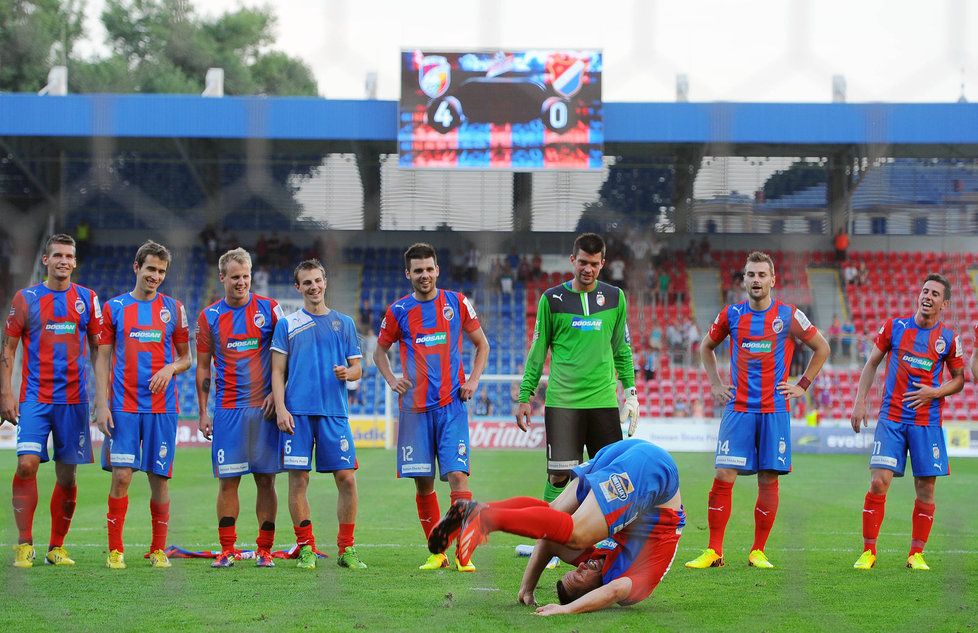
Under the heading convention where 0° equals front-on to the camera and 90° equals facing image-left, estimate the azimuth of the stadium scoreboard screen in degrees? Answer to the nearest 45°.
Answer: approximately 0°

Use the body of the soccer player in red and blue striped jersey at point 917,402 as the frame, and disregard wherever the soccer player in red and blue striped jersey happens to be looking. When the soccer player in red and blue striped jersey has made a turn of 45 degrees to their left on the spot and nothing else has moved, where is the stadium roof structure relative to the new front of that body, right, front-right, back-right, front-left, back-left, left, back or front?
back

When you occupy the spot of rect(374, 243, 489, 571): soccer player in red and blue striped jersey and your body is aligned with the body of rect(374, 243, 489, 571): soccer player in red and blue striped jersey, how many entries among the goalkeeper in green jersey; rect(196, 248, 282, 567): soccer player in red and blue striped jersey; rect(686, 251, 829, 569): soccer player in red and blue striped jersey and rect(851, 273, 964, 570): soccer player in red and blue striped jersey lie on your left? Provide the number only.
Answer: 3

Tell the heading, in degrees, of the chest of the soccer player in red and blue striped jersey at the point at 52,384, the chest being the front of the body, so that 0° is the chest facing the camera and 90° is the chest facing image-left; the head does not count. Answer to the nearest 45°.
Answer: approximately 0°

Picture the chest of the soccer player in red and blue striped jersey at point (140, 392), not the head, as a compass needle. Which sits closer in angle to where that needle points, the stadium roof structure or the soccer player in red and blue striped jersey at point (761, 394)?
the soccer player in red and blue striped jersey

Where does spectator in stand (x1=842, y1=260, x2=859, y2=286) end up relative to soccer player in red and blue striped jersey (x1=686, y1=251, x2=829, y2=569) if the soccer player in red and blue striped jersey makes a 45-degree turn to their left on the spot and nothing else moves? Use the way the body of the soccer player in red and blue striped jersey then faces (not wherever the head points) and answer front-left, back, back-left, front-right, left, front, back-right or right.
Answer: back-left

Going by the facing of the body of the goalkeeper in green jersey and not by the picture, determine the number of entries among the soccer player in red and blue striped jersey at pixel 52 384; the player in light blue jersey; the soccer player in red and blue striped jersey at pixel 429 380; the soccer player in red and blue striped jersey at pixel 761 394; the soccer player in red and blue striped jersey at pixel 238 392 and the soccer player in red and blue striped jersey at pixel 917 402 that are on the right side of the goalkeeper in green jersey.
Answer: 4

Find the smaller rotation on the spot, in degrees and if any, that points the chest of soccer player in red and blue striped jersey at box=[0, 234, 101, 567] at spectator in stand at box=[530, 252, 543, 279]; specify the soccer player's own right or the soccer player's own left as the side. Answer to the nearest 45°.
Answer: approximately 135° to the soccer player's own left

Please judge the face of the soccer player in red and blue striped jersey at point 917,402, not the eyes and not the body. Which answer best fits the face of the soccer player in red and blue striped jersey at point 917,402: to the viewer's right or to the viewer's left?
to the viewer's left

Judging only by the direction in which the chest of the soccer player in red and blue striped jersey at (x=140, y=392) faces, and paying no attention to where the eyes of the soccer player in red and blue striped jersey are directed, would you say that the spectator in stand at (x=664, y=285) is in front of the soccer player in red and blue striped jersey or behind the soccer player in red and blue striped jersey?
behind

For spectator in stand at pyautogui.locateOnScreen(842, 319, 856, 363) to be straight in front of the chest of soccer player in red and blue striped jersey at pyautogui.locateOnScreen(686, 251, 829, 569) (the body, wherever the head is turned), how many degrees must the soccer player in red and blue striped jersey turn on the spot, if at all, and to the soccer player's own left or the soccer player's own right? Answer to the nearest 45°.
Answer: approximately 180°

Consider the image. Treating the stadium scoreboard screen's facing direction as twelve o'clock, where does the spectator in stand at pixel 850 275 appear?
The spectator in stand is roughly at 10 o'clock from the stadium scoreboard screen.

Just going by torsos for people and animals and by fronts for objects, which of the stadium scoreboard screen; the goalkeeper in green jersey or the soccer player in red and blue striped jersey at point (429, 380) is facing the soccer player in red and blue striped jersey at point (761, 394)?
the stadium scoreboard screen
